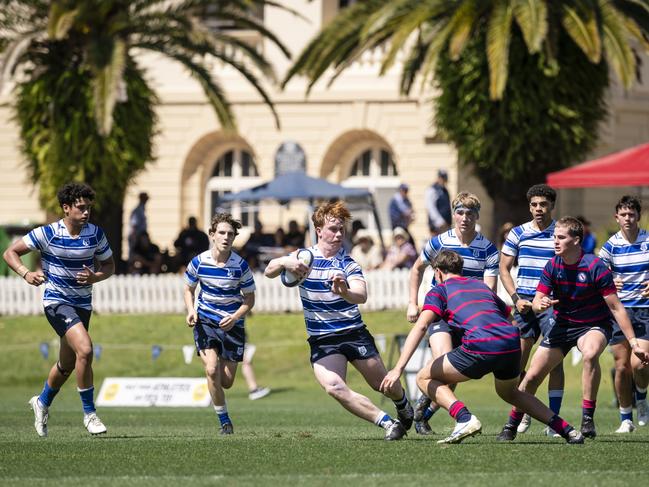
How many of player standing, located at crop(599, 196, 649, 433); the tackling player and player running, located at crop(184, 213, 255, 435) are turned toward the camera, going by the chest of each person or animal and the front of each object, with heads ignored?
2

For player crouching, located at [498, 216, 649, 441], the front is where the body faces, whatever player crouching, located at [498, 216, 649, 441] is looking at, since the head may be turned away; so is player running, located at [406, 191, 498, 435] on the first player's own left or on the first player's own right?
on the first player's own right

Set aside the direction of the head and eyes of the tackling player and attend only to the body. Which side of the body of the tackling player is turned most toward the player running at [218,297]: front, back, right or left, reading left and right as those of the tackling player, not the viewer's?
front

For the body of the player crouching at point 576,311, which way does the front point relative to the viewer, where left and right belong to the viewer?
facing the viewer and to the left of the viewer

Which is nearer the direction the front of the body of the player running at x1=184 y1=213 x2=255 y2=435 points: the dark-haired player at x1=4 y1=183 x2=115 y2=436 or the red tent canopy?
the dark-haired player

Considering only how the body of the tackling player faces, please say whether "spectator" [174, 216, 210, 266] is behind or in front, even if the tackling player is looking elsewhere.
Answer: in front

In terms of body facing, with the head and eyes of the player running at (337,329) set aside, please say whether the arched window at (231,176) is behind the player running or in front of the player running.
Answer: behind

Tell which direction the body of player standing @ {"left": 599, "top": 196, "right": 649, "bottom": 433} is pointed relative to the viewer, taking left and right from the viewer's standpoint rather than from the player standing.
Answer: facing the viewer

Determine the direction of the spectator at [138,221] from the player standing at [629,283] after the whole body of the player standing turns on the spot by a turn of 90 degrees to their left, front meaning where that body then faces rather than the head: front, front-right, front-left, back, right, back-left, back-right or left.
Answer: back-left

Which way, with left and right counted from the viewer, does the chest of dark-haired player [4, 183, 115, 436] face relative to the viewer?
facing the viewer and to the right of the viewer

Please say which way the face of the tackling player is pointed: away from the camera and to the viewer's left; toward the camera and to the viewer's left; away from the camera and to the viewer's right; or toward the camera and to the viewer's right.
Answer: away from the camera and to the viewer's left

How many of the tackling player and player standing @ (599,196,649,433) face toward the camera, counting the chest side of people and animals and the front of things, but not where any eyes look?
1

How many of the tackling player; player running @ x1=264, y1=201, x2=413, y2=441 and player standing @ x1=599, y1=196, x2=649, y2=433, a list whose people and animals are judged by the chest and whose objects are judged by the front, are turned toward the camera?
2

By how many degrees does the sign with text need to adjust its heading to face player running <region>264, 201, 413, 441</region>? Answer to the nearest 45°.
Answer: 0° — it already faces them

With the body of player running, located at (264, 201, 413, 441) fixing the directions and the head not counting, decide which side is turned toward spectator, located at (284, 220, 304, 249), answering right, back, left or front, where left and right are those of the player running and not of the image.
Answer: back

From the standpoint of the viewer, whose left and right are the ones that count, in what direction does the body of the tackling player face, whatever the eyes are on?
facing away from the viewer and to the left of the viewer
